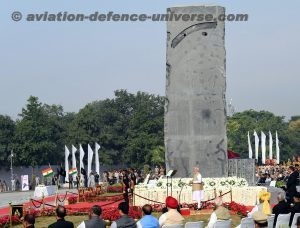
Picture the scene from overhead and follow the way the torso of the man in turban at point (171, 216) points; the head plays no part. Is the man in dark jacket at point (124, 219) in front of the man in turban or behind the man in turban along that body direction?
behind

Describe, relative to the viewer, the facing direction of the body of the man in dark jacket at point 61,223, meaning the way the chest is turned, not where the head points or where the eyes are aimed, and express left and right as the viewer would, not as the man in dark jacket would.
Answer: facing away from the viewer

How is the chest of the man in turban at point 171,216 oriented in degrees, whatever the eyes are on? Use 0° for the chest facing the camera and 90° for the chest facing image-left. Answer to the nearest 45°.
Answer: approximately 180°

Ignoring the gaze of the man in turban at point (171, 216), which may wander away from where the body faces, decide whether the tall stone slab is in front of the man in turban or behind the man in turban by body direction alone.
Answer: in front

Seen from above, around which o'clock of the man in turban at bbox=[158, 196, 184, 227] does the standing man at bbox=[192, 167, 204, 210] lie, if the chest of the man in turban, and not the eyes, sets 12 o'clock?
The standing man is roughly at 12 o'clock from the man in turban.

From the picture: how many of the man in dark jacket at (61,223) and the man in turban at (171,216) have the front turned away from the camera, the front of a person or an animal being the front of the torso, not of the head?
2

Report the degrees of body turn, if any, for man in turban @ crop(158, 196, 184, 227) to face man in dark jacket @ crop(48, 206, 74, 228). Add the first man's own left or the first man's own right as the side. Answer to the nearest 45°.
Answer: approximately 135° to the first man's own left

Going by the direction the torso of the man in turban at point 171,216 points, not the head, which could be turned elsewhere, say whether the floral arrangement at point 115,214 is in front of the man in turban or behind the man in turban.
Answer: in front

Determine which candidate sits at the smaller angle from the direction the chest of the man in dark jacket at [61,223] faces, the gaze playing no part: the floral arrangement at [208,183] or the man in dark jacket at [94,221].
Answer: the floral arrangement
